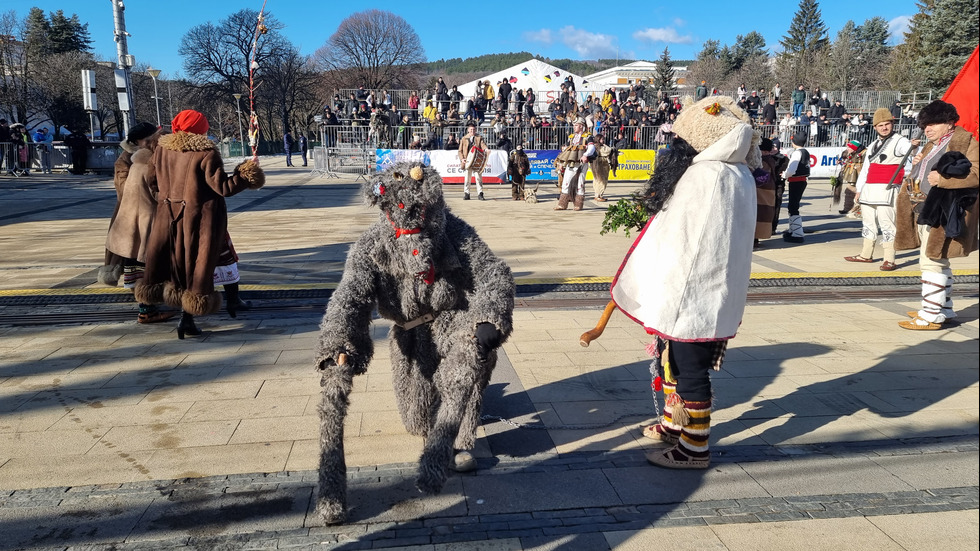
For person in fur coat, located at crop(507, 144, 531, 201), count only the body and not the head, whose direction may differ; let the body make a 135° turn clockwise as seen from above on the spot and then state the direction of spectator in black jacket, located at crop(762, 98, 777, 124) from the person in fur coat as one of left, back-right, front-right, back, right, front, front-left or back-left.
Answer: right

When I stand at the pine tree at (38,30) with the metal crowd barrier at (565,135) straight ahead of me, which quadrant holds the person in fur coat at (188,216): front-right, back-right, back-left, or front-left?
front-right

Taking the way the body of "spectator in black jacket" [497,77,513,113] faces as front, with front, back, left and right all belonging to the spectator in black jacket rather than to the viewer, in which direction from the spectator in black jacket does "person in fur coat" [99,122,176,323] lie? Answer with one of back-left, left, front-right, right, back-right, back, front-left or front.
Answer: front

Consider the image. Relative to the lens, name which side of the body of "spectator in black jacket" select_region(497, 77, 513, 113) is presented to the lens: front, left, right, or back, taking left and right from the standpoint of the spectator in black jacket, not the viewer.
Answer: front

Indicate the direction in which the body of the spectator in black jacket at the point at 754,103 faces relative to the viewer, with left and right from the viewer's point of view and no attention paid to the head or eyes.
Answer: facing the viewer

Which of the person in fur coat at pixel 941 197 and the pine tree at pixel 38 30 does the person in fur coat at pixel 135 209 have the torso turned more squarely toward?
the person in fur coat

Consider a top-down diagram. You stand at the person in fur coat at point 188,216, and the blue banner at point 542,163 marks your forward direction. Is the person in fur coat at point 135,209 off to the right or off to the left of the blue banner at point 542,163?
left

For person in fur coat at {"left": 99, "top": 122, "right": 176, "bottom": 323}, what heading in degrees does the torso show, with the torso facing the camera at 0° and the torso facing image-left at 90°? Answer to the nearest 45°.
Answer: approximately 270°

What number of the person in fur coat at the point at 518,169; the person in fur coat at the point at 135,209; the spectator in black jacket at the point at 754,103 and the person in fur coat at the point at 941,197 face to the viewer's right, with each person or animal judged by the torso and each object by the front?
1

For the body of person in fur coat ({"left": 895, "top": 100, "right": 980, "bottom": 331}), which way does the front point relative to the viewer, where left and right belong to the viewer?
facing the viewer and to the left of the viewer

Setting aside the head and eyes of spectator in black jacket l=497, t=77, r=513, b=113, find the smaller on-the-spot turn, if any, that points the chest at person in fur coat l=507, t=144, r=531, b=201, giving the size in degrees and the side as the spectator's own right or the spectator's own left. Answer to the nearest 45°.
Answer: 0° — they already face them
